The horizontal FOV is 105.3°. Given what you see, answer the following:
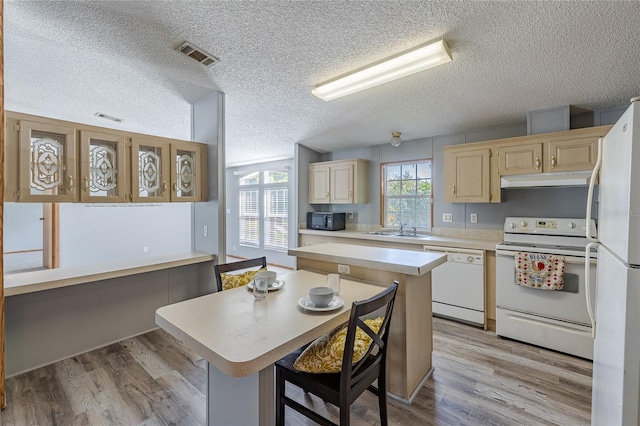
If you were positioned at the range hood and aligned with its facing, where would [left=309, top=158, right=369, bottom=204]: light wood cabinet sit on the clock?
The light wood cabinet is roughly at 3 o'clock from the range hood.

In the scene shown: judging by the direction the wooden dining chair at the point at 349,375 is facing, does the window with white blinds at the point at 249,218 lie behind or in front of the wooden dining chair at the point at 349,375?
in front

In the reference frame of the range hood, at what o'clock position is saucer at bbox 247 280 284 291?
The saucer is roughly at 1 o'clock from the range hood.

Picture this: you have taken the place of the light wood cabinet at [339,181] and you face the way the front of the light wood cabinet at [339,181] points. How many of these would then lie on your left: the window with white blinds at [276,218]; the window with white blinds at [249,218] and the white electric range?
1

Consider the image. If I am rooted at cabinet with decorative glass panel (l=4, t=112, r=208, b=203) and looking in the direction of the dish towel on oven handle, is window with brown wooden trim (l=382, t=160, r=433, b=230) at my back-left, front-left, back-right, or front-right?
front-left

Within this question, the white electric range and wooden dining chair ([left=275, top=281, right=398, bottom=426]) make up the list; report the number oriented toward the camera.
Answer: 1

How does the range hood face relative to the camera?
toward the camera

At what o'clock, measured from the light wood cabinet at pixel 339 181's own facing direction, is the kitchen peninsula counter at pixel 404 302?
The kitchen peninsula counter is roughly at 10 o'clock from the light wood cabinet.

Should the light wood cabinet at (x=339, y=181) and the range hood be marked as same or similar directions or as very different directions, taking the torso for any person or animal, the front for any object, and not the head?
same or similar directions

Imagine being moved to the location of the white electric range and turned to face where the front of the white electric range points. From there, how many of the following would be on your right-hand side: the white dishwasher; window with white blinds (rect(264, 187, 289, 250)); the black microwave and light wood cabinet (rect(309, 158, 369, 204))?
4

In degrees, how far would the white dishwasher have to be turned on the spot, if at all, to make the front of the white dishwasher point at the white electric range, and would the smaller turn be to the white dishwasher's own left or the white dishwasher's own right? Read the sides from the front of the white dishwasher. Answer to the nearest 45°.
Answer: approximately 135° to the white dishwasher's own left

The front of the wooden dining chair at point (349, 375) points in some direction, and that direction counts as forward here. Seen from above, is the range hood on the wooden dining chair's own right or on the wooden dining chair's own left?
on the wooden dining chair's own right

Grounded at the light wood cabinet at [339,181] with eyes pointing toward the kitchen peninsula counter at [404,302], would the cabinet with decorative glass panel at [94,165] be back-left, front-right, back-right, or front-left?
front-right

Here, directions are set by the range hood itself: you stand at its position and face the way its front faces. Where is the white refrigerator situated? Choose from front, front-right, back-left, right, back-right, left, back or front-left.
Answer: front

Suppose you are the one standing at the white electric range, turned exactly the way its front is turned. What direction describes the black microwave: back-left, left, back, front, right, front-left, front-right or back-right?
right

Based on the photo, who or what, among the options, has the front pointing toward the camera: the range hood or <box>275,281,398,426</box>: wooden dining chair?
the range hood
